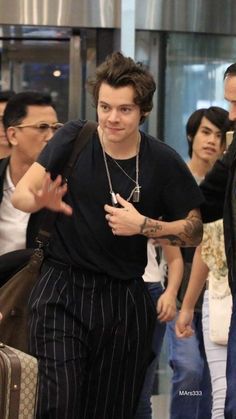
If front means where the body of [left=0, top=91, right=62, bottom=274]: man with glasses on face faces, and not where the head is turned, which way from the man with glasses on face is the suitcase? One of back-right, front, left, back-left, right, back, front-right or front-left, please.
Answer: front-right

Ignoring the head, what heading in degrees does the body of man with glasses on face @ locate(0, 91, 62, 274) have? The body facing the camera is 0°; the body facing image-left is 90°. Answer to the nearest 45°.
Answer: approximately 315°

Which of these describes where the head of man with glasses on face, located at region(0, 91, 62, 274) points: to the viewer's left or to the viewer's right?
to the viewer's right
